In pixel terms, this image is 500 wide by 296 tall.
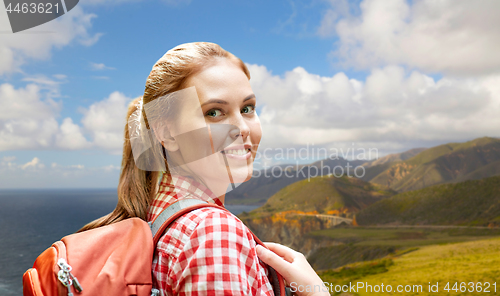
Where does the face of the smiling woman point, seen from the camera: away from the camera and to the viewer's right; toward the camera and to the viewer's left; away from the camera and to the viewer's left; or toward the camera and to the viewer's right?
toward the camera and to the viewer's right

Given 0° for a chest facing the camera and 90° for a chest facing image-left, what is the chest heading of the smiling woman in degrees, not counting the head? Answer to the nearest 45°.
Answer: approximately 270°
